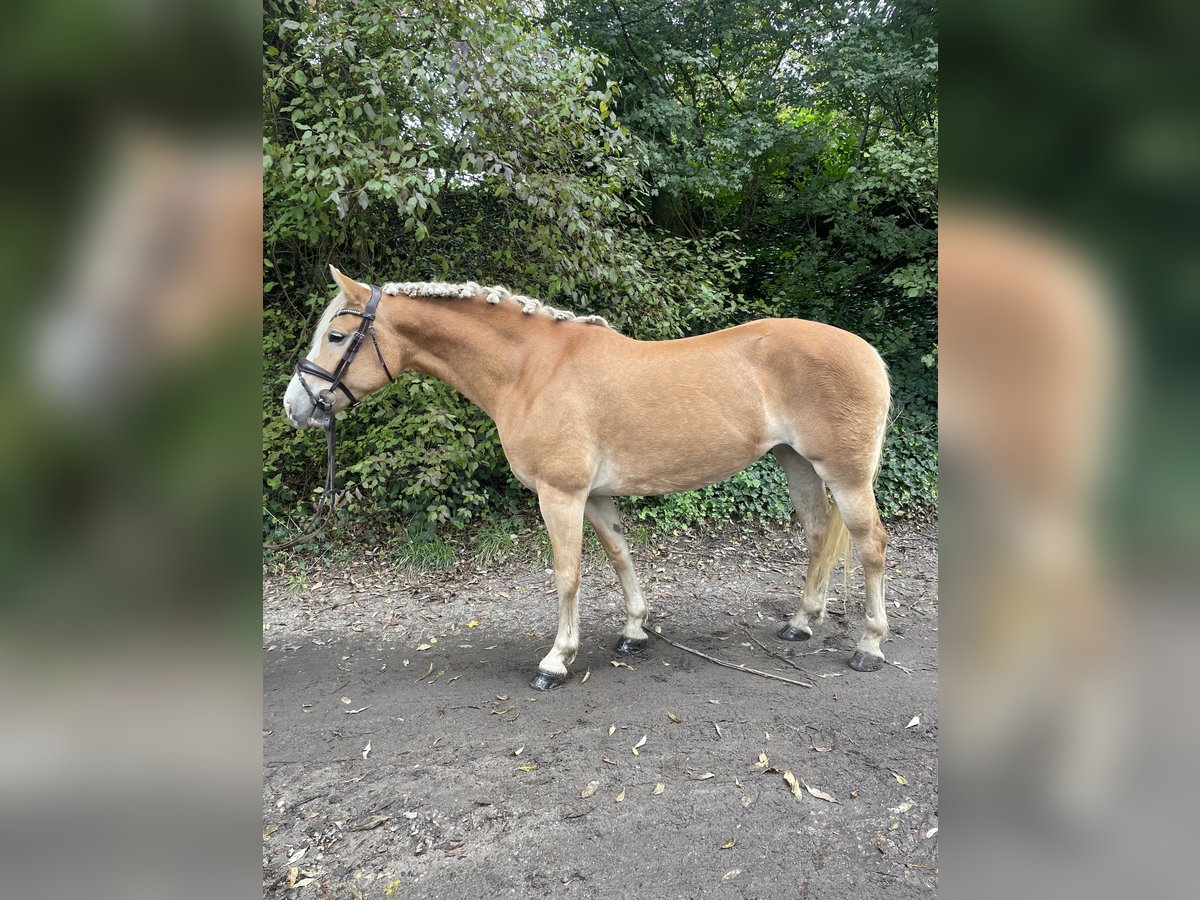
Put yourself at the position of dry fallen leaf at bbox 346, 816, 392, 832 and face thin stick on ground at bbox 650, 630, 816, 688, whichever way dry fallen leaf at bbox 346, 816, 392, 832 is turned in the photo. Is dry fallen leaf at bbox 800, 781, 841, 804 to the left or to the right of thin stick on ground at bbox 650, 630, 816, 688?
right

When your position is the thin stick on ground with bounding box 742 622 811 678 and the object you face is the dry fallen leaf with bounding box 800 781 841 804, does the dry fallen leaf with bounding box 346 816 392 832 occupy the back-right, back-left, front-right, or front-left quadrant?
front-right

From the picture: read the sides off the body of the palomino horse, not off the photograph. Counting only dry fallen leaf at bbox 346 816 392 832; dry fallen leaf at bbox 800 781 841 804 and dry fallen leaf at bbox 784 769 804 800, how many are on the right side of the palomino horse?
0

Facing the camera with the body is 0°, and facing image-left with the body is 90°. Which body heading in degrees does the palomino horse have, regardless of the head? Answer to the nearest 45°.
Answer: approximately 90°

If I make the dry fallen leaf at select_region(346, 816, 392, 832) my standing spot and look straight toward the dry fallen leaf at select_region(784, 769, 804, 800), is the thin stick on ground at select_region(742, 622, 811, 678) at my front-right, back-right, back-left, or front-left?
front-left
